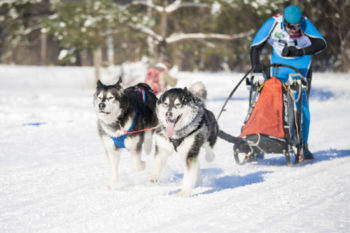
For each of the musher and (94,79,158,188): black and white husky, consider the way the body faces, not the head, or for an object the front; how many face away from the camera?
0

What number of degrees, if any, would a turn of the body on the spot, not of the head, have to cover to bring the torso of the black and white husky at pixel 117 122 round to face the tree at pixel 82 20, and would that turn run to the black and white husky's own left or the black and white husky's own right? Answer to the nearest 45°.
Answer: approximately 135° to the black and white husky's own right

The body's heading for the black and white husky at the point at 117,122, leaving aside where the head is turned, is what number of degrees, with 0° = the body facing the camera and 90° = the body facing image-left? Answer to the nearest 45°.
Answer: approximately 45°

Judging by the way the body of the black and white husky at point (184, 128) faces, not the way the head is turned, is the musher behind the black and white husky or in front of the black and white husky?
behind

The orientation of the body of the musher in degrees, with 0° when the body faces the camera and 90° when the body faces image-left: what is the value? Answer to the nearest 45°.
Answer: approximately 0°

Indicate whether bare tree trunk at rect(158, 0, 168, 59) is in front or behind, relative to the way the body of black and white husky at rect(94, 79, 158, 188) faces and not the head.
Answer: behind

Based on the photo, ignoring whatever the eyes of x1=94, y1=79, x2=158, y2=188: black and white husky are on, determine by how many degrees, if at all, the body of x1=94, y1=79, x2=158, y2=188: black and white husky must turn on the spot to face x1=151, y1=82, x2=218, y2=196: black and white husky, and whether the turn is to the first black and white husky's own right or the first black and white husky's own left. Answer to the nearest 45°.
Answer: approximately 90° to the first black and white husky's own left

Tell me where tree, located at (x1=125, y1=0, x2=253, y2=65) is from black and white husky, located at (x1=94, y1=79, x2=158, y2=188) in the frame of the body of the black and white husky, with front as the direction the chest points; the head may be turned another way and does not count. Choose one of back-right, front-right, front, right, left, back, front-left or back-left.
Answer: back-right

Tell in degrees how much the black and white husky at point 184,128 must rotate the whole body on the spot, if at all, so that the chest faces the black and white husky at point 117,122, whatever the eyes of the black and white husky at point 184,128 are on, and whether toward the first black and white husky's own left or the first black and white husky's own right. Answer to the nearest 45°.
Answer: approximately 90° to the first black and white husky's own right

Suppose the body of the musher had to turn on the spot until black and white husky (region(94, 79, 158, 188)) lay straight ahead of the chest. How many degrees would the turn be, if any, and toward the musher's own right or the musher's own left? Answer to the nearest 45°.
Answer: approximately 45° to the musher's own right

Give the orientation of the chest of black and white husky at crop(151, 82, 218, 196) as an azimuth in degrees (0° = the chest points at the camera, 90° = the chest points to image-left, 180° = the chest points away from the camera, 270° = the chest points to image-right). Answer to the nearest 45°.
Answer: approximately 45°
